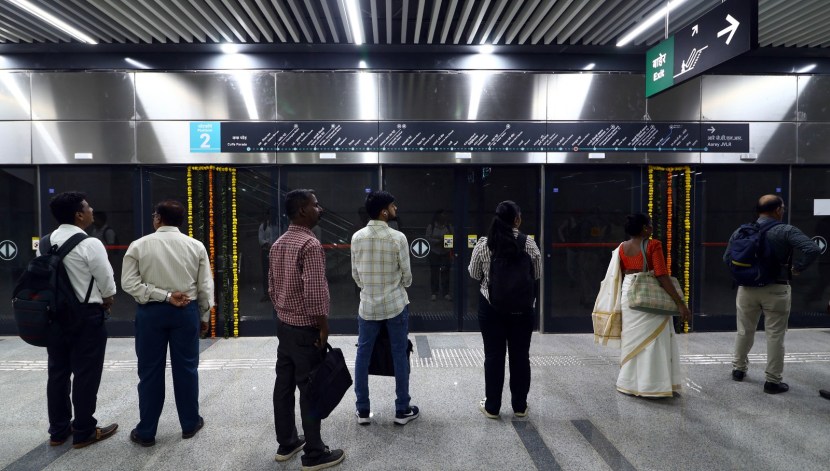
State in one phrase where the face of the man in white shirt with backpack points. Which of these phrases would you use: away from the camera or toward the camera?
away from the camera

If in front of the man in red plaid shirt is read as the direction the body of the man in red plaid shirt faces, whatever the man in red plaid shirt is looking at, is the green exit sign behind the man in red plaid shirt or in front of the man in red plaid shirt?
in front

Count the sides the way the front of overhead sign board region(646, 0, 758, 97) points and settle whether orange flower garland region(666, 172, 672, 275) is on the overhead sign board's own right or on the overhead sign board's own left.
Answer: on the overhead sign board's own right

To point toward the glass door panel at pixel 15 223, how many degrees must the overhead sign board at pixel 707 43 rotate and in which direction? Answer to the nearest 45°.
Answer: approximately 45° to its right

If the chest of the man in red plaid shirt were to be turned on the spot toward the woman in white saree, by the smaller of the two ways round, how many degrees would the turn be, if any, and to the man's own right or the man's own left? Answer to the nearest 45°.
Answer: approximately 45° to the man's own right

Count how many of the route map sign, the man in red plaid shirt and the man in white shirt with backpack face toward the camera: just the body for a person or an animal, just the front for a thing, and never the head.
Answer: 1

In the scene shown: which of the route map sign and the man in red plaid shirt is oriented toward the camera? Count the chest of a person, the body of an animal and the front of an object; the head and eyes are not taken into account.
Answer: the route map sign

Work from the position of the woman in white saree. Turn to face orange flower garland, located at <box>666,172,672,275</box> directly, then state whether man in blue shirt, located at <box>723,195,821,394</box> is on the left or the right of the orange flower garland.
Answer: right

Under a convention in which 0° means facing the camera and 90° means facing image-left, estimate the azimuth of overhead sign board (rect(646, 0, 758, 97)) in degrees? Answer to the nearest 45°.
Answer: approximately 45°

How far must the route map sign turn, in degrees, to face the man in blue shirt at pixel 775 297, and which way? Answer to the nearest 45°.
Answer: approximately 45° to its left

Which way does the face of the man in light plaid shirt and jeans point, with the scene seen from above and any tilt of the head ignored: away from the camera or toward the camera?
away from the camera

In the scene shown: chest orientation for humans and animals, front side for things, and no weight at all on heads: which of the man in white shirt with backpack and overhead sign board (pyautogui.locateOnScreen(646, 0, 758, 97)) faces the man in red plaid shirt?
the overhead sign board

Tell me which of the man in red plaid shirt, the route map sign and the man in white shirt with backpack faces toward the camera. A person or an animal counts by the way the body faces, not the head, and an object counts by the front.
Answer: the route map sign

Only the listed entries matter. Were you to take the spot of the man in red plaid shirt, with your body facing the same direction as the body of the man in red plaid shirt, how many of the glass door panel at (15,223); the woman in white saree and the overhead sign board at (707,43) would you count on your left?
1

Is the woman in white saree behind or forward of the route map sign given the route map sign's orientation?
forward

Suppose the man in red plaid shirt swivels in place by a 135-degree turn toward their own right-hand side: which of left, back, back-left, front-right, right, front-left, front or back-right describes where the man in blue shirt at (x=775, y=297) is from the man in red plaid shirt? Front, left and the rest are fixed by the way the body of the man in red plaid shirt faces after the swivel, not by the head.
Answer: left

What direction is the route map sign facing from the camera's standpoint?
toward the camera

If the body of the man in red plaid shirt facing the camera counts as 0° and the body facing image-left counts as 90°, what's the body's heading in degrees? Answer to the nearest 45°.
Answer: approximately 225°

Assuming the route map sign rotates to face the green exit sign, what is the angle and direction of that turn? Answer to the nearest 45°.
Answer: approximately 45° to its left

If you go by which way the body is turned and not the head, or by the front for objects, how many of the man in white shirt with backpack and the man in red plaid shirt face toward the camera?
0

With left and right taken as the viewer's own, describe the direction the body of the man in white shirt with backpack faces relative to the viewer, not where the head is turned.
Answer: facing away from the viewer and to the right of the viewer
